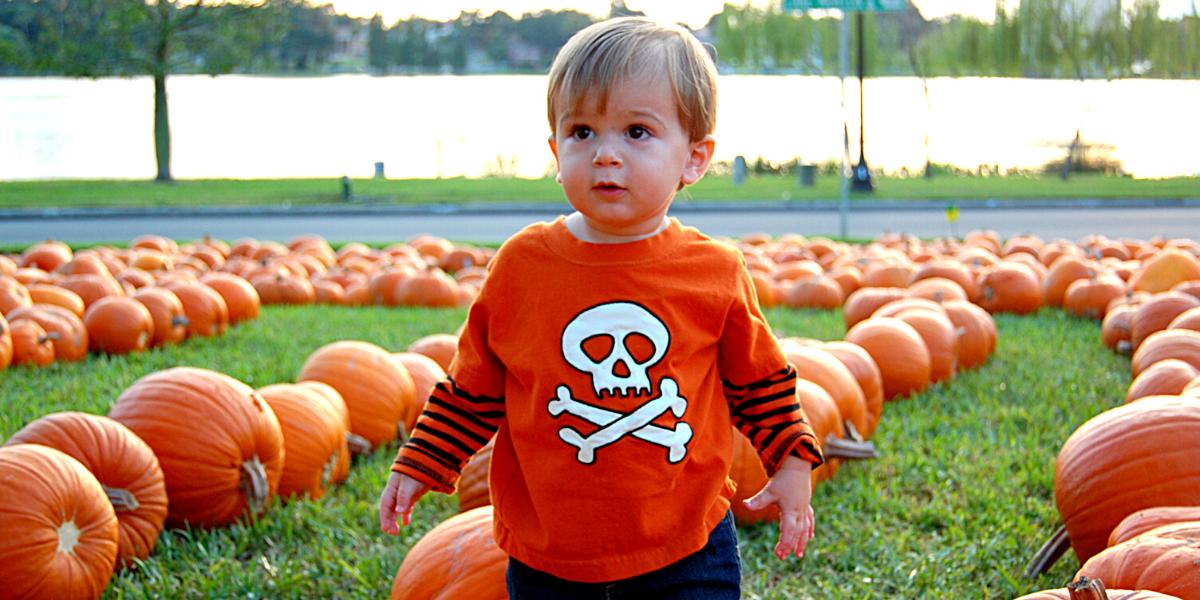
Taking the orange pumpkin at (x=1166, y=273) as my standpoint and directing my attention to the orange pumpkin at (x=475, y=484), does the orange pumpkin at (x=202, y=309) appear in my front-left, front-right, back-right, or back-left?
front-right

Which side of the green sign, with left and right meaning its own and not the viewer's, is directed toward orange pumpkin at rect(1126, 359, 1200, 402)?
front

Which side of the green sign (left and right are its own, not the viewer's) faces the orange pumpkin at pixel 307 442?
front

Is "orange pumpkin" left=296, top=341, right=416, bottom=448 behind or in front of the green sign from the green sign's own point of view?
in front

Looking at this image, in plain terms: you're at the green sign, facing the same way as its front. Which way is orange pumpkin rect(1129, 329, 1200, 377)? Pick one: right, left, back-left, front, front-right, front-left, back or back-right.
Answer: front

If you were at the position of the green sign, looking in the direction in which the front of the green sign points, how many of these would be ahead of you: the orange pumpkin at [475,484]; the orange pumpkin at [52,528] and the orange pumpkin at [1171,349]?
3

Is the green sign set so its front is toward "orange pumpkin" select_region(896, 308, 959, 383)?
yes

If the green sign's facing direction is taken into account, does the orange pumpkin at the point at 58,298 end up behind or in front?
in front

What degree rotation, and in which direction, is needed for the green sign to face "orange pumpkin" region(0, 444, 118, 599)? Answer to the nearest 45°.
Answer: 0° — it already faces it

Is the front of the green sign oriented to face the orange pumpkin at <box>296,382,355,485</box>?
yes

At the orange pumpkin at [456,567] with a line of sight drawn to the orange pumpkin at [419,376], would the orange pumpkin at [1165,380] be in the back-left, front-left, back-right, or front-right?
front-right

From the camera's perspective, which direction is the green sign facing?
toward the camera

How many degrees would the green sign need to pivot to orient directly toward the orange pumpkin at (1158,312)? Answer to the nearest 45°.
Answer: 0° — it already faces it

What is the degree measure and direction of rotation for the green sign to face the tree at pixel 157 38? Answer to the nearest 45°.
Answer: approximately 135° to its right
